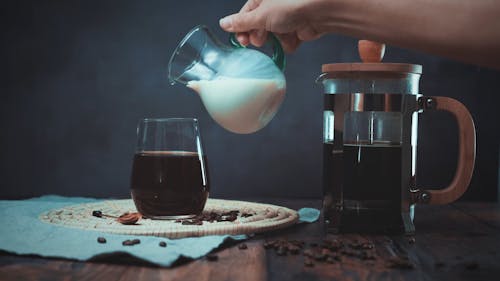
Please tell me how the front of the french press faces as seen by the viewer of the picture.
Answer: facing to the left of the viewer

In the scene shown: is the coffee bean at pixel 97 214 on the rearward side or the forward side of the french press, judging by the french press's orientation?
on the forward side

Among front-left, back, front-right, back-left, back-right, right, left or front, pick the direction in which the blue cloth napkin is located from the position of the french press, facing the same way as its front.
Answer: front-left
